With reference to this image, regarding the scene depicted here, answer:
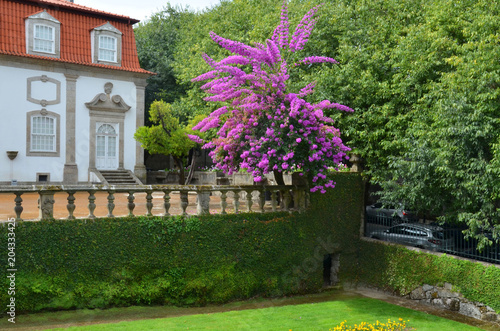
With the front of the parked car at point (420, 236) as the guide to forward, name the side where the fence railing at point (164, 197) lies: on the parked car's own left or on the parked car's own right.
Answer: on the parked car's own left

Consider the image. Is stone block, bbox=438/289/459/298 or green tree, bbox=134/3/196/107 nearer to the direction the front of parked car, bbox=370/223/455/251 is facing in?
the green tree

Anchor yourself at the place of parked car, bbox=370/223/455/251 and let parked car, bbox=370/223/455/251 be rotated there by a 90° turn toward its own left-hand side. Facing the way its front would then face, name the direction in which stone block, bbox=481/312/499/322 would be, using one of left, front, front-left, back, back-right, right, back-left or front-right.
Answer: left

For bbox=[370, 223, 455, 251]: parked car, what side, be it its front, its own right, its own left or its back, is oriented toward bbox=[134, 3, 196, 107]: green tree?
front

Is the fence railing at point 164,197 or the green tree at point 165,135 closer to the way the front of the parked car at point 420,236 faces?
the green tree

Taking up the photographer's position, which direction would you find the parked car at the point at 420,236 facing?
facing away from the viewer and to the left of the viewer

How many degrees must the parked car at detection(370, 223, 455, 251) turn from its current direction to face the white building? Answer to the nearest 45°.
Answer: approximately 45° to its left

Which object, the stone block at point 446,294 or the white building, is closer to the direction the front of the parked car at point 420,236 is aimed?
the white building
